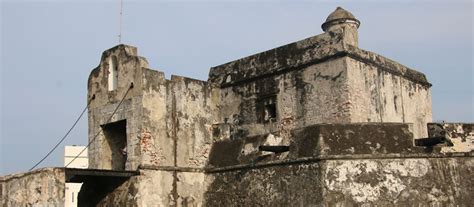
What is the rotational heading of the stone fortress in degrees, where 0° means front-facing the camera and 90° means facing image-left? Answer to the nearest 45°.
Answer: approximately 45°

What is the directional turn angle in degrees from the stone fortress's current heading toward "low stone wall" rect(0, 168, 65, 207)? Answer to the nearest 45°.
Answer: approximately 45° to its right
